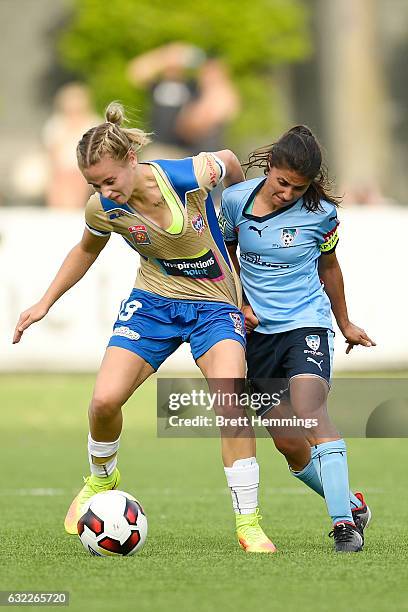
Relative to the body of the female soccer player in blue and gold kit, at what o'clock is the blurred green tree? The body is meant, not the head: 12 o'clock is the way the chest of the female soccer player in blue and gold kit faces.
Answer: The blurred green tree is roughly at 6 o'clock from the female soccer player in blue and gold kit.

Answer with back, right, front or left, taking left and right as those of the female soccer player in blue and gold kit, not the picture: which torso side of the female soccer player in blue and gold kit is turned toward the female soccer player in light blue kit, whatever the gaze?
left

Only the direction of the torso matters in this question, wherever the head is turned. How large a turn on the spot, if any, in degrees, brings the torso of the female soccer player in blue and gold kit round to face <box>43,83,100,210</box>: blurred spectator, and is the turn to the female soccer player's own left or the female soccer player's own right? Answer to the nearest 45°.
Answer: approximately 180°

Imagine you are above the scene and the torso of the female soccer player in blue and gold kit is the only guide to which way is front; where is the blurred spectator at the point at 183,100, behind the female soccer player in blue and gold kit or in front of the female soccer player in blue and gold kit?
behind

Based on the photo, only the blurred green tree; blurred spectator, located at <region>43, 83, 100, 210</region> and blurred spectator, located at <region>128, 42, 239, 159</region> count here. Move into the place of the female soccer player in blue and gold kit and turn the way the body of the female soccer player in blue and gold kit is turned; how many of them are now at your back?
3

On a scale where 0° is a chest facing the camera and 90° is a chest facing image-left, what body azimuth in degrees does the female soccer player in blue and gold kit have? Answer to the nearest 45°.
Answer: approximately 0°

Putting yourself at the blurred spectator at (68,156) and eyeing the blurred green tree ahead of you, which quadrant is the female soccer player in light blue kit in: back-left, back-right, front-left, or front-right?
back-right

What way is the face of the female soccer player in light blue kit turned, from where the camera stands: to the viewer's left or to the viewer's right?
to the viewer's left
